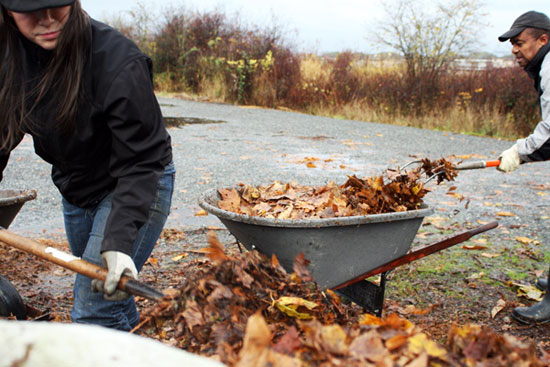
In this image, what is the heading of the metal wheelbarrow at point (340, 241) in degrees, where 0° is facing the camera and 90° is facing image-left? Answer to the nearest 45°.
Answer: approximately 90°

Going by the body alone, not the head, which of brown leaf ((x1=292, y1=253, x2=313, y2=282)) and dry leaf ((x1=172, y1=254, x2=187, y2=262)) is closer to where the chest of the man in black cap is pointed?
the dry leaf

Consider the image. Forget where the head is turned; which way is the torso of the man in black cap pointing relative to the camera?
to the viewer's left

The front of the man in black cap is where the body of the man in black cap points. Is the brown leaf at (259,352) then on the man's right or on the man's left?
on the man's left

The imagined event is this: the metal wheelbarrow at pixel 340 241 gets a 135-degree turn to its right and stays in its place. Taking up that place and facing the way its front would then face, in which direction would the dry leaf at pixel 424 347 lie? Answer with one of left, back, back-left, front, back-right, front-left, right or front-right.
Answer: back-right

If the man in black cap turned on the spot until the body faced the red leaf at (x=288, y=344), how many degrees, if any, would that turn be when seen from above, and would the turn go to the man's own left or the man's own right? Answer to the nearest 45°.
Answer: approximately 90° to the man's own left

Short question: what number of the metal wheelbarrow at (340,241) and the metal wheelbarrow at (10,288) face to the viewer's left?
1

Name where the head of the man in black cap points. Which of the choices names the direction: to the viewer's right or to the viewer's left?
to the viewer's left
